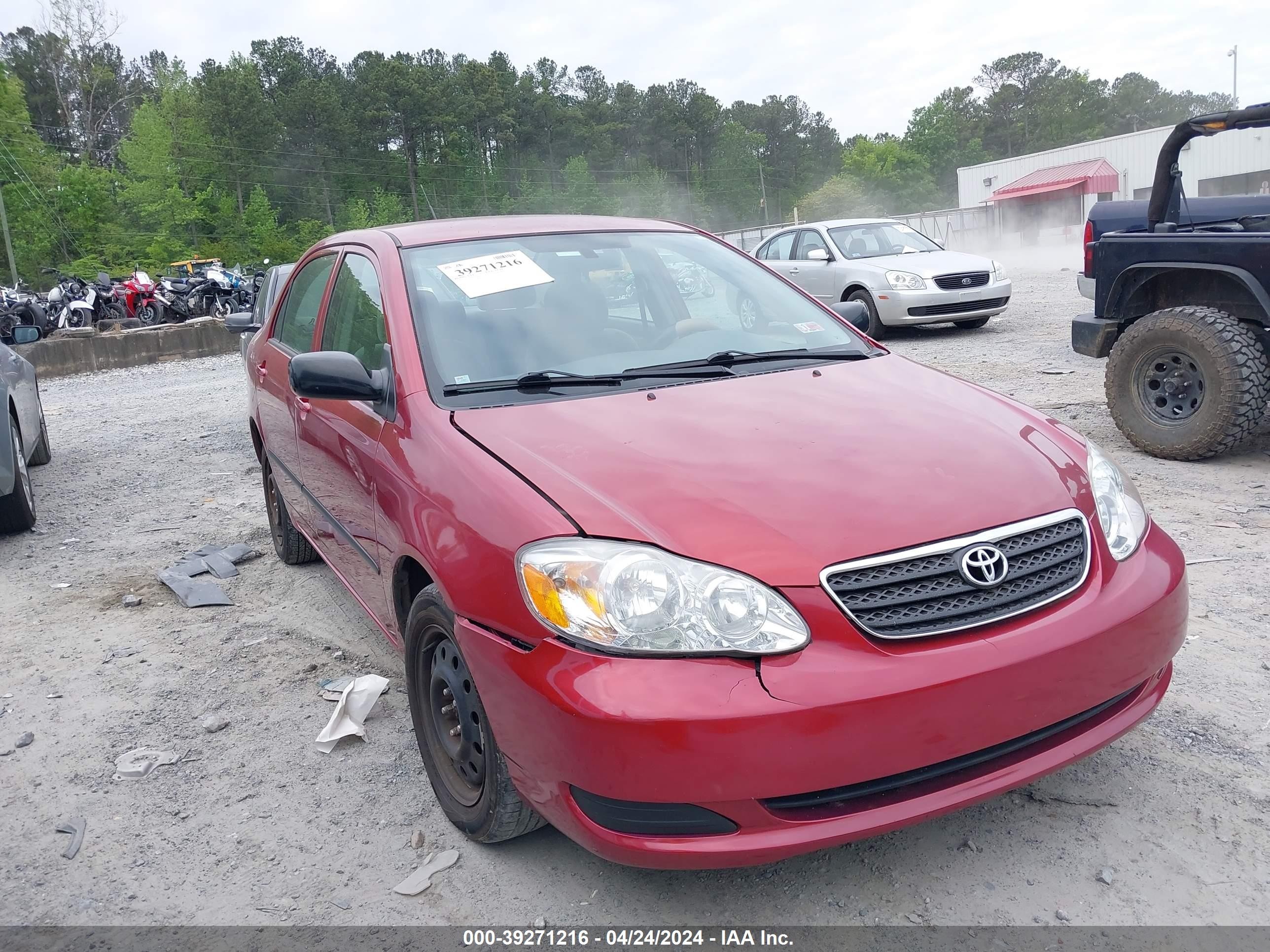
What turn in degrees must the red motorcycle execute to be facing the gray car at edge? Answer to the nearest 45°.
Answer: approximately 45° to its right

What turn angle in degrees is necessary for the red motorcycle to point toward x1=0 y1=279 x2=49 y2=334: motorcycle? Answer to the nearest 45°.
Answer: approximately 90° to its right

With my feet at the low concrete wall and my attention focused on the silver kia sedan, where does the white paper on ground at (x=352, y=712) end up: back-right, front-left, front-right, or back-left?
front-right

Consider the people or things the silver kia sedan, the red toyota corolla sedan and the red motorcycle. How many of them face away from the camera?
0

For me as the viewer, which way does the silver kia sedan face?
facing the viewer and to the right of the viewer

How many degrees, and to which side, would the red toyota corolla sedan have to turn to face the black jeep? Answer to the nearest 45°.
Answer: approximately 90° to its left

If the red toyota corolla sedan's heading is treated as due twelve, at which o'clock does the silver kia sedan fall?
The silver kia sedan is roughly at 8 o'clock from the red toyota corolla sedan.
